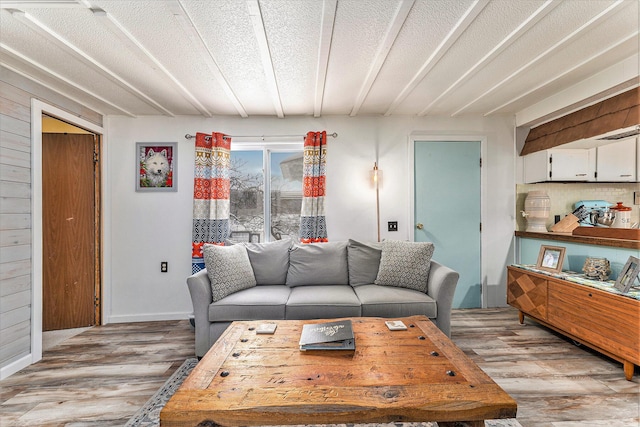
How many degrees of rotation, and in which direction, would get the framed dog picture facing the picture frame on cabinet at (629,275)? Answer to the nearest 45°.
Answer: approximately 45° to its left

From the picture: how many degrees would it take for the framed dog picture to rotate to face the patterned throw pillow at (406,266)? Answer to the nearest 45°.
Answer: approximately 45° to its left

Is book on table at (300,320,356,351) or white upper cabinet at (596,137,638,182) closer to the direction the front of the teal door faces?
the book on table

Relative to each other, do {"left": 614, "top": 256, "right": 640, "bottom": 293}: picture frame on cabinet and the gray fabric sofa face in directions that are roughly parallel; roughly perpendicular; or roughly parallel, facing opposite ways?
roughly perpendicular

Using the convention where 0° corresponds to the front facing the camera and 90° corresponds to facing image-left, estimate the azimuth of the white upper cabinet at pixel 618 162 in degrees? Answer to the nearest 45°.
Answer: approximately 45°

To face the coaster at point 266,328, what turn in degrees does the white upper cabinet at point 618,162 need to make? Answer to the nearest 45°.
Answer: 0° — it already faces it

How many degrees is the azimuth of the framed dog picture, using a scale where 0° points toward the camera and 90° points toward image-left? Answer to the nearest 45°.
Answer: approximately 0°

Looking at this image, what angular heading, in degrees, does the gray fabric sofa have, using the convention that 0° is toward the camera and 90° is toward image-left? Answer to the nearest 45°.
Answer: approximately 0°
